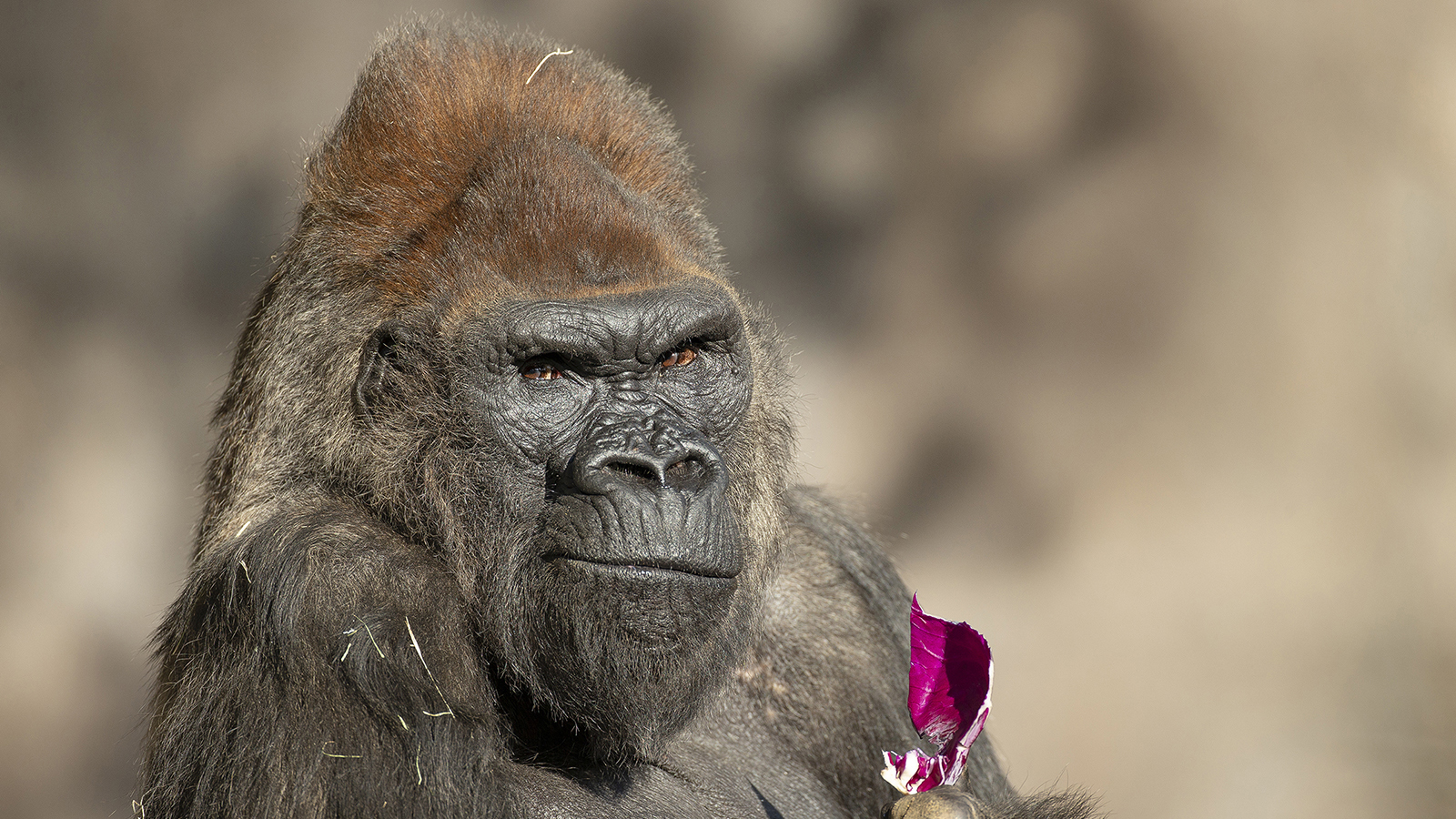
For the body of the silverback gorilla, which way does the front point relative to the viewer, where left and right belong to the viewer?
facing the viewer and to the right of the viewer
